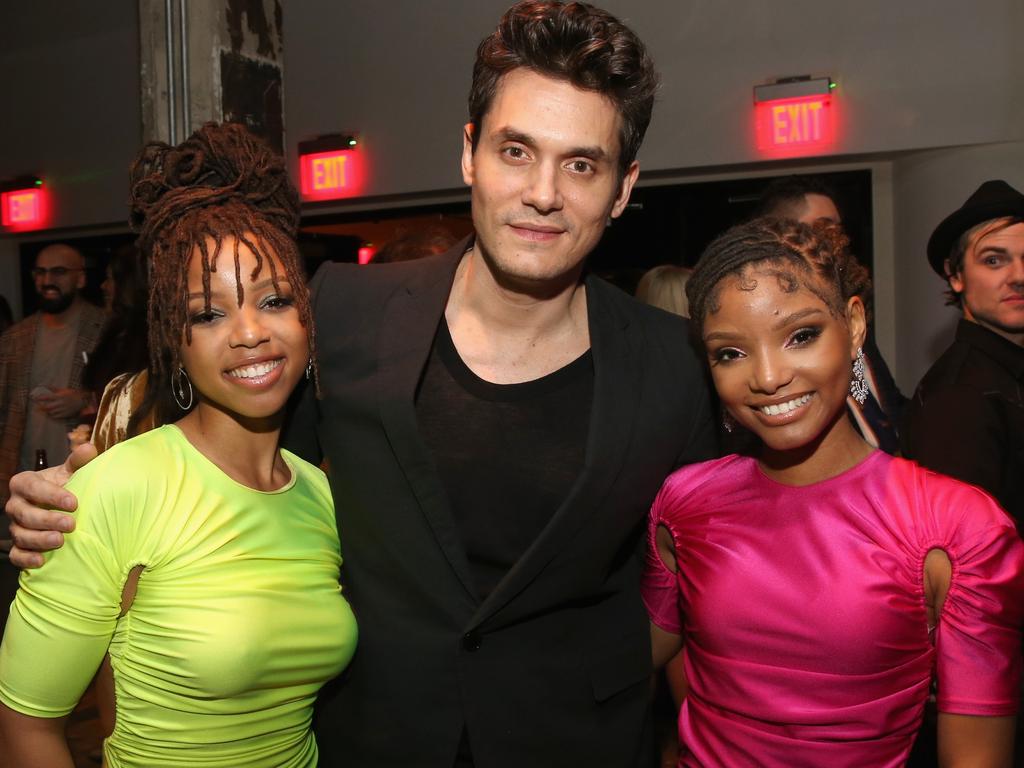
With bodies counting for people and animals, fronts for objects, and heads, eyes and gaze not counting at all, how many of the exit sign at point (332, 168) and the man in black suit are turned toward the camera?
2

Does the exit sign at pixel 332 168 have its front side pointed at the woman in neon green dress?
yes

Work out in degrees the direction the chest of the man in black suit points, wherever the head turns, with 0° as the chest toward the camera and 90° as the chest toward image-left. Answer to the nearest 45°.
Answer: approximately 0°

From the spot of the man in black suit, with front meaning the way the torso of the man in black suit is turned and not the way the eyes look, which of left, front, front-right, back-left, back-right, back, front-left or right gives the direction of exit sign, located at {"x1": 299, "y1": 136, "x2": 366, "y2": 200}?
back
